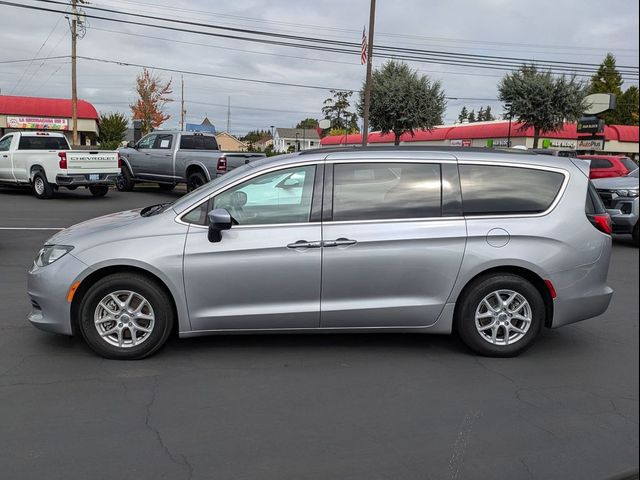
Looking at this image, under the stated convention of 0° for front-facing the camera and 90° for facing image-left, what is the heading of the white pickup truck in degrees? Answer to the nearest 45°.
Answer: approximately 135°

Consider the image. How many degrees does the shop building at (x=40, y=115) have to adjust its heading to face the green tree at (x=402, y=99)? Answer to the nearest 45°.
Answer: approximately 45° to its left

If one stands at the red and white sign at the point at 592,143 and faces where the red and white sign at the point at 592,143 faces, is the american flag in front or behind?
in front

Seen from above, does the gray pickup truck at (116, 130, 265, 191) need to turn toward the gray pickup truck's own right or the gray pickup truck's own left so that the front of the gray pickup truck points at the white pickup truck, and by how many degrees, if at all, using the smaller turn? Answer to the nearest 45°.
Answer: approximately 45° to the gray pickup truck's own left

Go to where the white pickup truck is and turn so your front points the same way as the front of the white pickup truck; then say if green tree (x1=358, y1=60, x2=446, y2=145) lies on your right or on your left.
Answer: on your right

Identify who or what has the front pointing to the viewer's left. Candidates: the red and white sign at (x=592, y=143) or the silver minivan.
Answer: the silver minivan

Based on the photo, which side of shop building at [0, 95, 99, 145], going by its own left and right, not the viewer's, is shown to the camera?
front

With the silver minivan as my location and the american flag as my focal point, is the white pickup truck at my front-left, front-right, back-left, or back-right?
front-left

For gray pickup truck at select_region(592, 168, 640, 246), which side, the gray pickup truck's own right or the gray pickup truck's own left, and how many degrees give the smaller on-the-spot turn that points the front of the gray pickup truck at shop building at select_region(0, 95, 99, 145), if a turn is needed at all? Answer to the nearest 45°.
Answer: approximately 90° to the gray pickup truck's own right

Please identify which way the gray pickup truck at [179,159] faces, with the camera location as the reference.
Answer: facing away from the viewer and to the left of the viewer

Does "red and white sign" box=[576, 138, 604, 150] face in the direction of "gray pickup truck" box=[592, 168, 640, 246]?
yes

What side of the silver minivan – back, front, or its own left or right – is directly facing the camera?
left

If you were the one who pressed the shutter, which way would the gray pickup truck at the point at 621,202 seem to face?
facing the viewer and to the left of the viewer

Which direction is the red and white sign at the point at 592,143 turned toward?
toward the camera

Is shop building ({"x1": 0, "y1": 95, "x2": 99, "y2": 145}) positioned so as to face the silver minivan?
yes

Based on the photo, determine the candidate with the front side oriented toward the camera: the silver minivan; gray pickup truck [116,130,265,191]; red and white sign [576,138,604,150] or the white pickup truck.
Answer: the red and white sign

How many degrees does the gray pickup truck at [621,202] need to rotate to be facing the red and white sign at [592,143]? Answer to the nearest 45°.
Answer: approximately 135° to its right

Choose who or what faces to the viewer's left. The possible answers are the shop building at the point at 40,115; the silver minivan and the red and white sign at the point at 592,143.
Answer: the silver minivan
